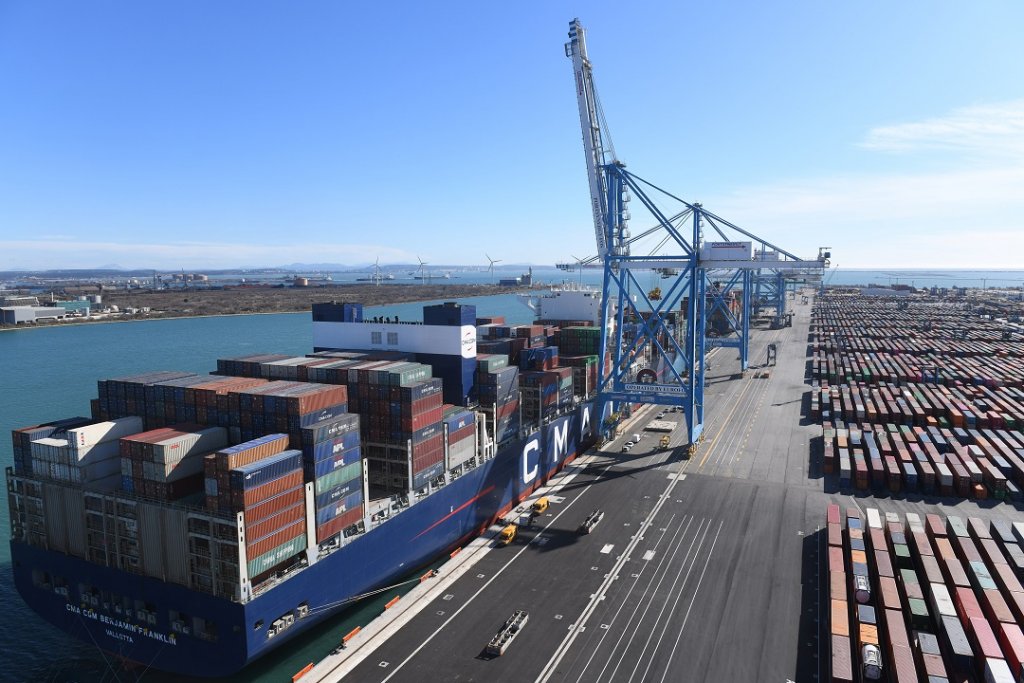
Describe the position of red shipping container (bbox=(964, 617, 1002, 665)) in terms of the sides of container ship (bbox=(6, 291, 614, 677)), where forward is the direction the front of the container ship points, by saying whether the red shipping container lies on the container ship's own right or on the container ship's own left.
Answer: on the container ship's own right

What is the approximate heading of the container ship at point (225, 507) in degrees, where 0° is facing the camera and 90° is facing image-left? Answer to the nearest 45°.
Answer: approximately 225°

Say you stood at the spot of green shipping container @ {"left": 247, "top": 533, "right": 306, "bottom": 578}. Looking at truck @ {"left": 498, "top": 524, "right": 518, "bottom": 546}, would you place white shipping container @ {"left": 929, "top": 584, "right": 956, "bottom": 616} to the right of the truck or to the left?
right

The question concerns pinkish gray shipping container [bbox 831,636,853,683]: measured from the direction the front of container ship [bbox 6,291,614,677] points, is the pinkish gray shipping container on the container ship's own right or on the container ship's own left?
on the container ship's own right

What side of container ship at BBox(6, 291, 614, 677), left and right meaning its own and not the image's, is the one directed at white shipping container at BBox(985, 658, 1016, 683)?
right

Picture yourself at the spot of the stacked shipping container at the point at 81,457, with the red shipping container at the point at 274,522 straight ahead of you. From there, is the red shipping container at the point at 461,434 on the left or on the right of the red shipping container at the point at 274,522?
left

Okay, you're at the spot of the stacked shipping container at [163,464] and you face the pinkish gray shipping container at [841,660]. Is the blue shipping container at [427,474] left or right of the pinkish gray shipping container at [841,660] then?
left

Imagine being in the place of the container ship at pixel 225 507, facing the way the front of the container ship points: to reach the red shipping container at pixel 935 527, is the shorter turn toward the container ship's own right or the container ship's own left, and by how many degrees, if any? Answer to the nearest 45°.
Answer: approximately 45° to the container ship's own right

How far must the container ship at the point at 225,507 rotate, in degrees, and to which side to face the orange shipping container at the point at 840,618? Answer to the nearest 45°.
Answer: approximately 135° to its right

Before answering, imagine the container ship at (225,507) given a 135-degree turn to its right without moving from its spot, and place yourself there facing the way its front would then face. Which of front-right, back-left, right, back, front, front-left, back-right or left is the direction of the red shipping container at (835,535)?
left

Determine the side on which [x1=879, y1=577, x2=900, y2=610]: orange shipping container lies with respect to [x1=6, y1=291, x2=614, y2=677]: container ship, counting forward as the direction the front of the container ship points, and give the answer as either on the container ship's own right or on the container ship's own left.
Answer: on the container ship's own right

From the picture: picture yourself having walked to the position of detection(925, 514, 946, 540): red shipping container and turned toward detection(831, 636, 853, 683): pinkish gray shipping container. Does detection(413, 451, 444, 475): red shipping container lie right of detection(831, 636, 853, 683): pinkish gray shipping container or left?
right

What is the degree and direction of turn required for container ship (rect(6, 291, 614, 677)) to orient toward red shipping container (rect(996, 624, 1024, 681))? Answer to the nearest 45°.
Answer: approximately 90° to its right

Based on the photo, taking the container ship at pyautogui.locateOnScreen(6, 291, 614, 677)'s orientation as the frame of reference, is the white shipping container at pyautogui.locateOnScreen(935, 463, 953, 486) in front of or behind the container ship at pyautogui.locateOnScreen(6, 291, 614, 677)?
in front
